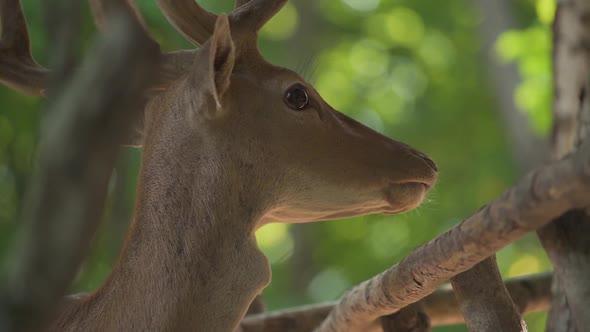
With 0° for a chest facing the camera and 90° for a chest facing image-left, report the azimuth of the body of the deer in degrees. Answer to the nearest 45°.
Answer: approximately 270°
